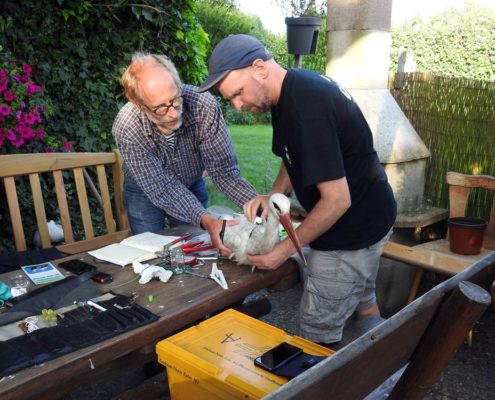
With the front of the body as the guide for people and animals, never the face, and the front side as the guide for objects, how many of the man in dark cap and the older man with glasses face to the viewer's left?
1

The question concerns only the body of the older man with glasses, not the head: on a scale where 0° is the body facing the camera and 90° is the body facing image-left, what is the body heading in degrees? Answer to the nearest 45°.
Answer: approximately 315°

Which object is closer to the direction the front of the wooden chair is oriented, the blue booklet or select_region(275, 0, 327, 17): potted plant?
the blue booklet

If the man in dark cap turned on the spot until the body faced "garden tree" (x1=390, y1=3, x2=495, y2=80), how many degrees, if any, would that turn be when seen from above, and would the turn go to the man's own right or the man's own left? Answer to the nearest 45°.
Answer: approximately 90° to the man's own right

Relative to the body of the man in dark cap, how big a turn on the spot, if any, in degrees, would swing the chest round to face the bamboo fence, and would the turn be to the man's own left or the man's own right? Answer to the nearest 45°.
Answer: approximately 135° to the man's own right

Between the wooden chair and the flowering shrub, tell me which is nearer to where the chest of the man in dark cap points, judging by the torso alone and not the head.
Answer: the flowering shrub

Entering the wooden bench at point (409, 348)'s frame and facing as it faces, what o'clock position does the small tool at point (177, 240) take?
The small tool is roughly at 12 o'clock from the wooden bench.

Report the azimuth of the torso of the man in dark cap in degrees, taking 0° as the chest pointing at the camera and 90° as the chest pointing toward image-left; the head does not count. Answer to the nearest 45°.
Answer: approximately 90°

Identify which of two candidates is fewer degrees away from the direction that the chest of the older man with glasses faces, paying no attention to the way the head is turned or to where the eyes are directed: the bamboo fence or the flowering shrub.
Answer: the bamboo fence

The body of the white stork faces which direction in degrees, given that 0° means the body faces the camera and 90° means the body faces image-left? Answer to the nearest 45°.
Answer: approximately 315°
